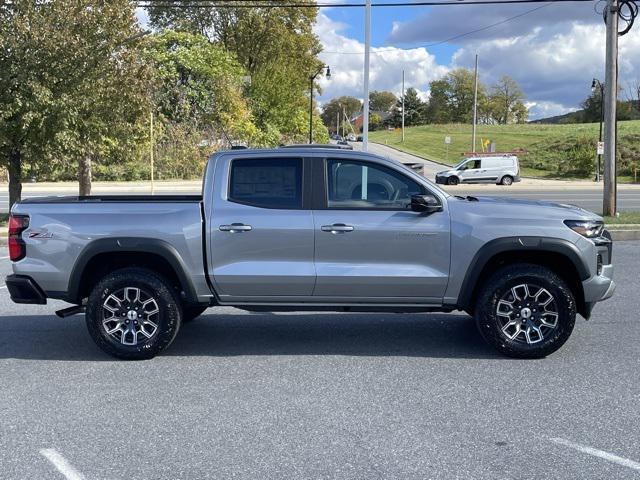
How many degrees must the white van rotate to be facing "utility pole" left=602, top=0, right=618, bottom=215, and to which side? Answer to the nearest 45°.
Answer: approximately 90° to its left

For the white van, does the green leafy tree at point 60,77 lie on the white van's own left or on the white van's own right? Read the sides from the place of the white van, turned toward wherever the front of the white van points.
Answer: on the white van's own left

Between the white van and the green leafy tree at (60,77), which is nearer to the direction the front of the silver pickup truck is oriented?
the white van

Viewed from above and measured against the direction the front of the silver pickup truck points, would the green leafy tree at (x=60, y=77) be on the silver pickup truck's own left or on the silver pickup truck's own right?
on the silver pickup truck's own left

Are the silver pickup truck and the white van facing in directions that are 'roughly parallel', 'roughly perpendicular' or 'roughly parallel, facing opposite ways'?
roughly parallel, facing opposite ways

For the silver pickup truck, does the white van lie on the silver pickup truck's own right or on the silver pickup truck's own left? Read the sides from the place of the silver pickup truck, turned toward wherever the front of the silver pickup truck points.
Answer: on the silver pickup truck's own left

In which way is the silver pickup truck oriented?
to the viewer's right

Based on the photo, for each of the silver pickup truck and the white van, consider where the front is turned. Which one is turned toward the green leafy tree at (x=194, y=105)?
the white van

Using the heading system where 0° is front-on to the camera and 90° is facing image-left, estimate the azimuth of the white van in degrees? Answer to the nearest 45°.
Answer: approximately 90°

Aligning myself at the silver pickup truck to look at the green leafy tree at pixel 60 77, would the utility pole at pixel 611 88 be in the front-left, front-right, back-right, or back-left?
front-right

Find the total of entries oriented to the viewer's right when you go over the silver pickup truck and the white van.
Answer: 1

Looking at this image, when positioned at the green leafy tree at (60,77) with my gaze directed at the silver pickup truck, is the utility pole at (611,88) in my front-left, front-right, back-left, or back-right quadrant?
front-left

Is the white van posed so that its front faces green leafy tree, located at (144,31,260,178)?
yes
